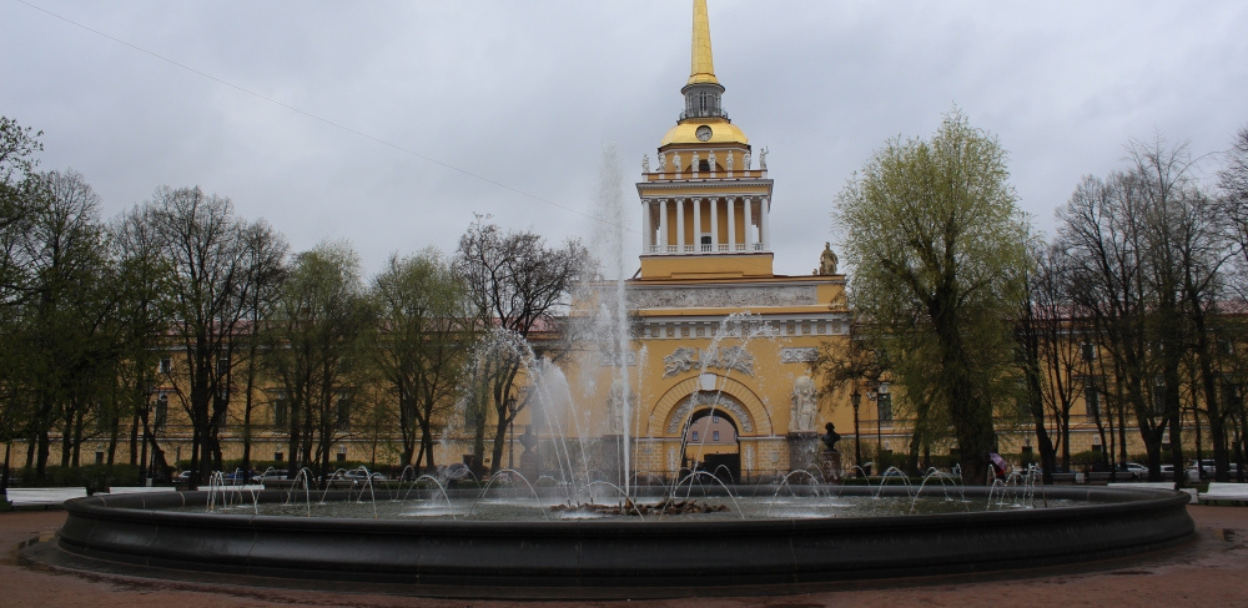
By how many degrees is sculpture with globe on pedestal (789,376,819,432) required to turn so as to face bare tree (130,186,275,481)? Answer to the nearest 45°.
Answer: approximately 45° to its right

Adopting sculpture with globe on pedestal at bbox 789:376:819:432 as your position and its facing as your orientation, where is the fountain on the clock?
The fountain is roughly at 12 o'clock from the sculpture with globe on pedestal.

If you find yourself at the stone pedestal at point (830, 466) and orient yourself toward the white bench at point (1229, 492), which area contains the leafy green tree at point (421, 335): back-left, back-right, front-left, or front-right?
back-right

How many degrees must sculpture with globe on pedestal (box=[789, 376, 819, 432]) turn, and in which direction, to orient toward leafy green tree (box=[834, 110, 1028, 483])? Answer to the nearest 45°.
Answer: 0° — it already faces it

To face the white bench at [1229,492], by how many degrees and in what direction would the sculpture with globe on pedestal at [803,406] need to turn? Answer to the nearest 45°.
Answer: approximately 45° to its left

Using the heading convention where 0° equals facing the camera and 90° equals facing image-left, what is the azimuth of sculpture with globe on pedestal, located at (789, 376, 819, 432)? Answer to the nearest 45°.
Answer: approximately 0°
